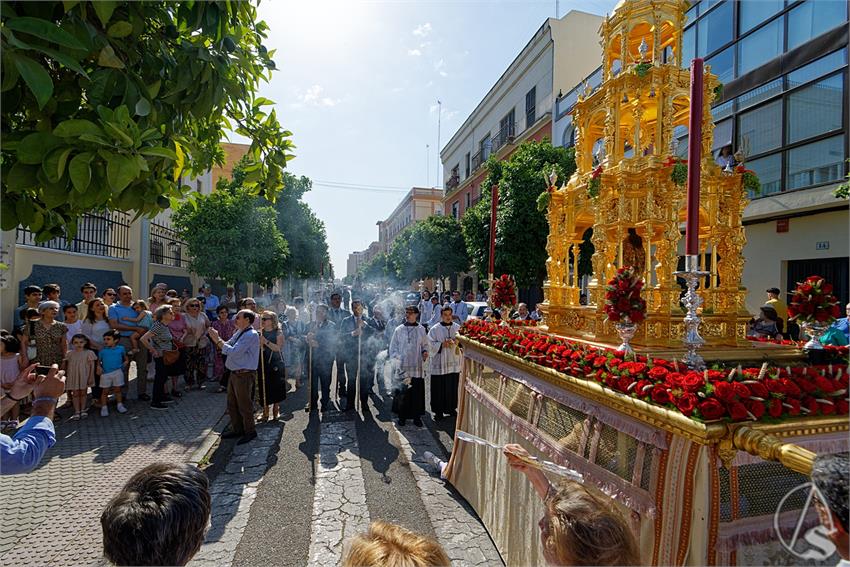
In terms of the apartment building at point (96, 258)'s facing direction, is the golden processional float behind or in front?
in front

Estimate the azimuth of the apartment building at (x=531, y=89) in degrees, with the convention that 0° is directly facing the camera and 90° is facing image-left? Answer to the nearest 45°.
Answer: approximately 45°

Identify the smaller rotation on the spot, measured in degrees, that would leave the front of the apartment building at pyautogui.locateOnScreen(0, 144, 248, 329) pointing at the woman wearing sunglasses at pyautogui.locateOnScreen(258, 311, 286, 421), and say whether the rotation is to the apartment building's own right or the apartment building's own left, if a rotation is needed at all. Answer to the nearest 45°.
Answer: approximately 45° to the apartment building's own right

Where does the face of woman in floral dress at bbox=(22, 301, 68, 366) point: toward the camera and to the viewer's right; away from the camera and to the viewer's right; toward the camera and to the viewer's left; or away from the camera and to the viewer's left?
toward the camera and to the viewer's right

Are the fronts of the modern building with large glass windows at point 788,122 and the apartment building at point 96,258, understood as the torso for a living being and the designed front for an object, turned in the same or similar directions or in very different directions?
very different directions

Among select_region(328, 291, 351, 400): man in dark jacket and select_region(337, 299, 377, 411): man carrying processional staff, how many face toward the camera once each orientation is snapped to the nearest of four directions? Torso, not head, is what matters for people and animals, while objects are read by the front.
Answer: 2

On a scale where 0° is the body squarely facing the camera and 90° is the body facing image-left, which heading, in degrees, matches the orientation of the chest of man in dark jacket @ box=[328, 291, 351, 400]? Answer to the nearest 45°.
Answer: approximately 0°

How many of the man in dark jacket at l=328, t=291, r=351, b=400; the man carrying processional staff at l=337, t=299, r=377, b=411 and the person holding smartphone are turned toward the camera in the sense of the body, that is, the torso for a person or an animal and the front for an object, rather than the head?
2

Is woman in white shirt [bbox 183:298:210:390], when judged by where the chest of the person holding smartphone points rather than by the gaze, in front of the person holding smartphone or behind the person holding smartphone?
in front

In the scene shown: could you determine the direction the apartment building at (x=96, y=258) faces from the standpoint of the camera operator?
facing the viewer and to the right of the viewer

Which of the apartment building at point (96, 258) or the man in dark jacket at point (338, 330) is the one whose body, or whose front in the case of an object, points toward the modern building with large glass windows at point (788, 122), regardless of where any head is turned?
the apartment building at point (96, 258)

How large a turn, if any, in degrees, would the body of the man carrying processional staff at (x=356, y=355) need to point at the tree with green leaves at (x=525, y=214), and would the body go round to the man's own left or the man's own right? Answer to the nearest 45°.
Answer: approximately 135° to the man's own left

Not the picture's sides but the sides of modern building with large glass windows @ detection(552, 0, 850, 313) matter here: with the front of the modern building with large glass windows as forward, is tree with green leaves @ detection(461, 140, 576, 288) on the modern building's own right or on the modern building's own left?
on the modern building's own right

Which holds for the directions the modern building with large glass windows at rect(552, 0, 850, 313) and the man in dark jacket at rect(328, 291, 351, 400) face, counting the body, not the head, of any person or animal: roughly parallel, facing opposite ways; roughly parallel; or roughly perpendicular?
roughly perpendicular

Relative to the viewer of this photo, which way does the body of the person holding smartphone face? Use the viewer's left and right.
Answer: facing away from the viewer and to the right of the viewer
